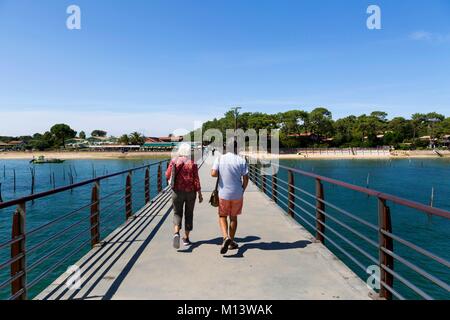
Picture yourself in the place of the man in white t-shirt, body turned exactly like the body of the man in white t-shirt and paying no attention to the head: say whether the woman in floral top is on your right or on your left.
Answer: on your left

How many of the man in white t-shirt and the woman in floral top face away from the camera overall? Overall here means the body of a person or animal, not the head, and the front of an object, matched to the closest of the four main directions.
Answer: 2

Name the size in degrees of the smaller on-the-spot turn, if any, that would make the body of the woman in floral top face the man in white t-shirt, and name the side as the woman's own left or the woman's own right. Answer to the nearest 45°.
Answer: approximately 135° to the woman's own right

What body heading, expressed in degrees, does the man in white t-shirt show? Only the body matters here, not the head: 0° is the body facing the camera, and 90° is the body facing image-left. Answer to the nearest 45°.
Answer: approximately 180°

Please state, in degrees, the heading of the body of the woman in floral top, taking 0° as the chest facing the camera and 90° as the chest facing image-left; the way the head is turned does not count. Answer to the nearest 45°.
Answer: approximately 180°
